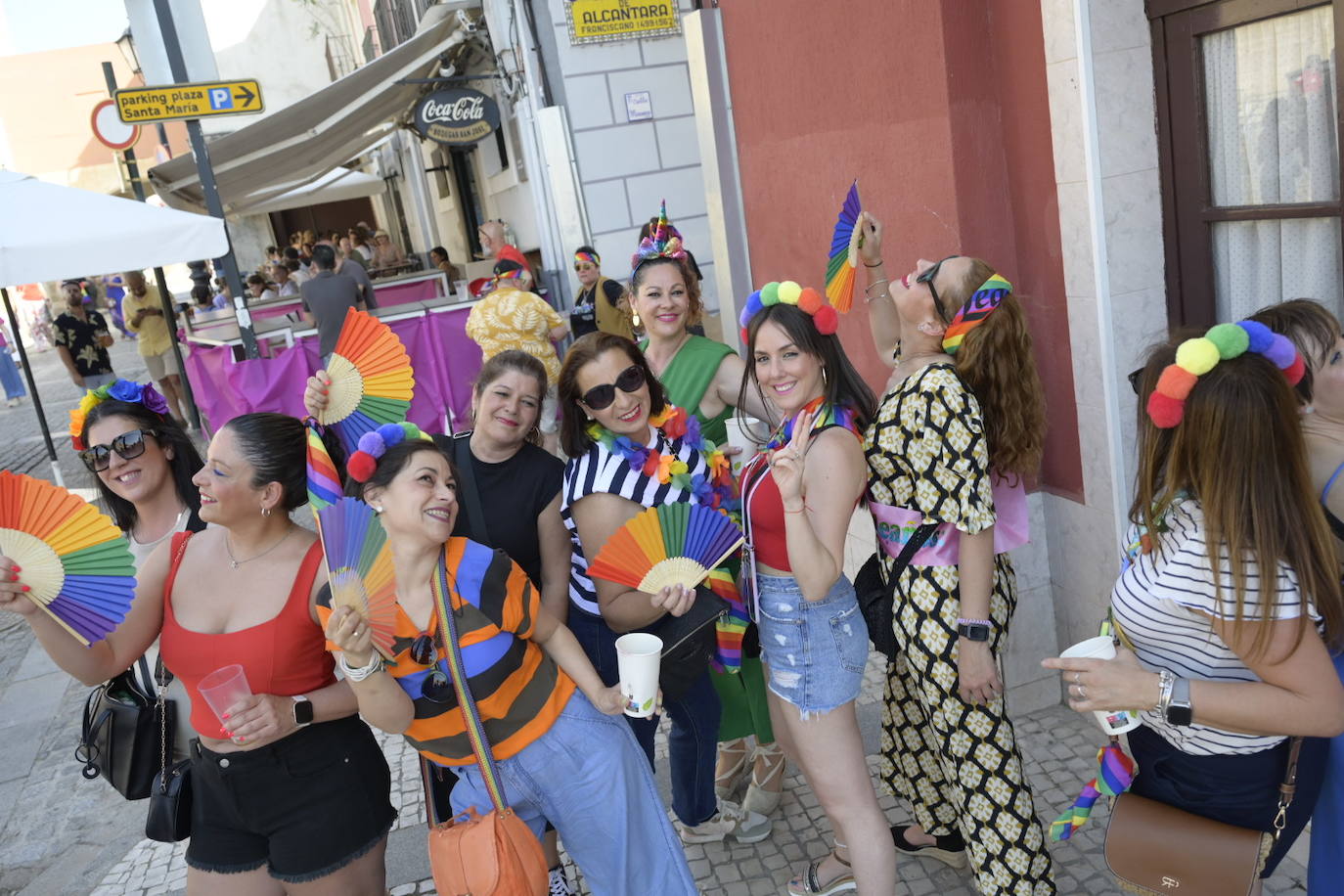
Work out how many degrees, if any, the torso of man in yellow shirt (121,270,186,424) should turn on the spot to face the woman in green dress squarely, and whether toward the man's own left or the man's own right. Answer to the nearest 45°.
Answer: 0° — they already face them

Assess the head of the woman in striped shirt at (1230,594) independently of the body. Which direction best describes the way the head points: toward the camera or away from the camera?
away from the camera

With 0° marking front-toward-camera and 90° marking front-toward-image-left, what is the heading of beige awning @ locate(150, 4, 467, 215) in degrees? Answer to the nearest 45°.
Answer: approximately 90°

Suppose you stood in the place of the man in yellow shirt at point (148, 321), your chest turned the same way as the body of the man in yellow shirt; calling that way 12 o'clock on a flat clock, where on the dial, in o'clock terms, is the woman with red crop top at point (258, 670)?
The woman with red crop top is roughly at 12 o'clock from the man in yellow shirt.

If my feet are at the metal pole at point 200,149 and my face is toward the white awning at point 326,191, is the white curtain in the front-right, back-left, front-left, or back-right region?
back-right

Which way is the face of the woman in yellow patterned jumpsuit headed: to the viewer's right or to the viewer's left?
to the viewer's left

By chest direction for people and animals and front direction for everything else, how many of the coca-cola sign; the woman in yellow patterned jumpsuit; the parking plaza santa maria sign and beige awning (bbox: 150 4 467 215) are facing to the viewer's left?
2

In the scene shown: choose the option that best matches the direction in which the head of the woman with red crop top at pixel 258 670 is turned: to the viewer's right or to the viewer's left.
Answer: to the viewer's left

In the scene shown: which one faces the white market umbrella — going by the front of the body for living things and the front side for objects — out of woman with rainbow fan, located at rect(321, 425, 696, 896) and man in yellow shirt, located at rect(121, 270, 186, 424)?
the man in yellow shirt
